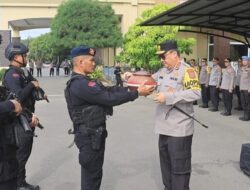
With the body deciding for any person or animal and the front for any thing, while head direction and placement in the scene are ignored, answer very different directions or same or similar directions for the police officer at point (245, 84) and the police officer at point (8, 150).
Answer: very different directions

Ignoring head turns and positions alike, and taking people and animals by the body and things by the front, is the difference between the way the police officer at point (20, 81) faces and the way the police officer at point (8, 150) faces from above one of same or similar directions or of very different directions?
same or similar directions

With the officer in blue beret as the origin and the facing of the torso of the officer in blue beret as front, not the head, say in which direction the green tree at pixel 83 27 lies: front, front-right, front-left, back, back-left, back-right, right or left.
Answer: left

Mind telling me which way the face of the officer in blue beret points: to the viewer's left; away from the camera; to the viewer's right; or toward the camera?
to the viewer's right

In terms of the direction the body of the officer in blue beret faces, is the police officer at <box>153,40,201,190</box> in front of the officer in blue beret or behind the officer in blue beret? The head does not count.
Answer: in front

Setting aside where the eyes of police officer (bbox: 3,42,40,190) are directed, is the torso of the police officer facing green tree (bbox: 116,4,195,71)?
no

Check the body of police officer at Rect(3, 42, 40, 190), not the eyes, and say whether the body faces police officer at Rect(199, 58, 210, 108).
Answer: no

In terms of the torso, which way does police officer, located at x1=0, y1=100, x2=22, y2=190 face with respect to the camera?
to the viewer's right

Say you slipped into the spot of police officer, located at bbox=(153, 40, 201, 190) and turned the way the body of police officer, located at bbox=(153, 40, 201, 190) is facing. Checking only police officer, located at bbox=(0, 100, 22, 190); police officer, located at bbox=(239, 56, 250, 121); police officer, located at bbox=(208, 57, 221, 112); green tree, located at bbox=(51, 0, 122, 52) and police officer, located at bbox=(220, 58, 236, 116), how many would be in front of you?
1

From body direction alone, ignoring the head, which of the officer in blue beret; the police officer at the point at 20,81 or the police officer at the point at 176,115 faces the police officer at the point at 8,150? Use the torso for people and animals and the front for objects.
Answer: the police officer at the point at 176,115

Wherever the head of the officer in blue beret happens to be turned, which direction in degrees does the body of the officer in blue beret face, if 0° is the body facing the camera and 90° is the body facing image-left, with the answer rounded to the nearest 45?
approximately 270°

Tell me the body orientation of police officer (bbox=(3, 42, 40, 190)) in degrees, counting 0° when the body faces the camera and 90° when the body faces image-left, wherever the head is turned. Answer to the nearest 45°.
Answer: approximately 270°

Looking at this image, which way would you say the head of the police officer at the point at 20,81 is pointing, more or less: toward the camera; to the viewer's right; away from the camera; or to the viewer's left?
to the viewer's right

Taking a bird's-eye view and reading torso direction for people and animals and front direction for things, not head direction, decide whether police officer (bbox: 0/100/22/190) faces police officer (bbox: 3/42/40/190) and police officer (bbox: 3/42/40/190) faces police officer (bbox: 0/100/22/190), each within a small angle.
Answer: no

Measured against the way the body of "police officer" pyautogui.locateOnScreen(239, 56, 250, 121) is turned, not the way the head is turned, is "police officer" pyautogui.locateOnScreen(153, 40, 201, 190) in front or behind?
in front

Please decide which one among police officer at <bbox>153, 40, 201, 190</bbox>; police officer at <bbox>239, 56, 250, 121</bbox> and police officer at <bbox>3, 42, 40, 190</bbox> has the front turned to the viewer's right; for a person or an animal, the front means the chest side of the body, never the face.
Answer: police officer at <bbox>3, 42, 40, 190</bbox>

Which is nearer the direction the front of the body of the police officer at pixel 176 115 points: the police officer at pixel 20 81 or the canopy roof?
the police officer

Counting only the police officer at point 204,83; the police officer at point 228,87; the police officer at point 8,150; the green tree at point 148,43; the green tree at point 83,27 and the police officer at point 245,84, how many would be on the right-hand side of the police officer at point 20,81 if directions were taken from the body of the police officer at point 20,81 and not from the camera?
1

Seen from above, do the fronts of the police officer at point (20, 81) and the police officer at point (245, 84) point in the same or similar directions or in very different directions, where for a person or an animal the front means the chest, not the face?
very different directions
